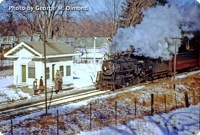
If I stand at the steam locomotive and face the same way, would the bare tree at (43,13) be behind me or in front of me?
in front

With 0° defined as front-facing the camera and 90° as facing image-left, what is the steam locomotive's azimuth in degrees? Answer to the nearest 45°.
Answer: approximately 45°

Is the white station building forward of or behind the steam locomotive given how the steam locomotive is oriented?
forward
